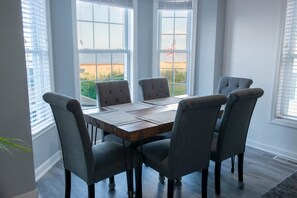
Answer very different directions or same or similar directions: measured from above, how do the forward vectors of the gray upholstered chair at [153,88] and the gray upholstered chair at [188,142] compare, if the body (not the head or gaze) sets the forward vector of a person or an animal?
very different directions

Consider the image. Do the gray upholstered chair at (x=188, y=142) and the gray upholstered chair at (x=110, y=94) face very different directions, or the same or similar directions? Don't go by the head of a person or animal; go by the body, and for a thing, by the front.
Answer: very different directions

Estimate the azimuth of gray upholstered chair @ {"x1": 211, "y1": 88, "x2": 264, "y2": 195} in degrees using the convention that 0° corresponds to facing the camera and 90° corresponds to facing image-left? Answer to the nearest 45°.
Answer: approximately 135°

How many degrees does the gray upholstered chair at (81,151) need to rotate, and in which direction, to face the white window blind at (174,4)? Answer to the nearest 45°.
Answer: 0° — it already faces it

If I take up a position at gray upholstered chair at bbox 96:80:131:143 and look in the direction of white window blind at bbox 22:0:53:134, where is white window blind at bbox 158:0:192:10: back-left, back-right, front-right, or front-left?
back-right

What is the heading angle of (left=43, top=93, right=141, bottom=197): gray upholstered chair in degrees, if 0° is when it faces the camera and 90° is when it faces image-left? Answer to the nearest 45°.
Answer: approximately 225°

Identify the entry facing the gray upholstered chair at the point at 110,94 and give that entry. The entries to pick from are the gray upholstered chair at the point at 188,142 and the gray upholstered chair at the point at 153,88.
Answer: the gray upholstered chair at the point at 188,142
